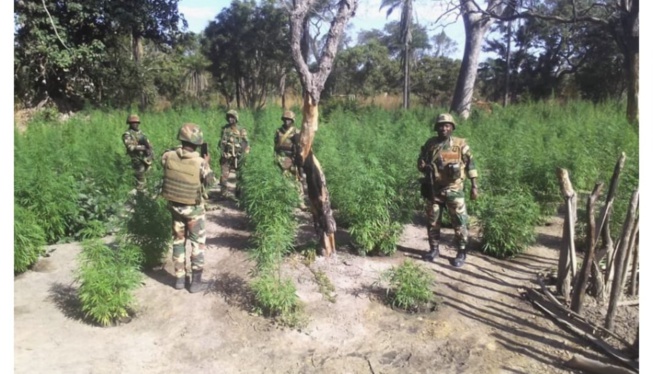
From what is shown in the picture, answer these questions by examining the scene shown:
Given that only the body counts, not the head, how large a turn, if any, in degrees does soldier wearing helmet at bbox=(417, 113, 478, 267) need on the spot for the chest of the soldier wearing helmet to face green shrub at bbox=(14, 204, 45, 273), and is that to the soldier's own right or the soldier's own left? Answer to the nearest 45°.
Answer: approximately 90° to the soldier's own right

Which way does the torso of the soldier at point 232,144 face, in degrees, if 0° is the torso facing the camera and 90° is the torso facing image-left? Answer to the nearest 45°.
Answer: approximately 0°

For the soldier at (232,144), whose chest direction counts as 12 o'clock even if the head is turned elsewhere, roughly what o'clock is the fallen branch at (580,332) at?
The fallen branch is roughly at 11 o'clock from the soldier.

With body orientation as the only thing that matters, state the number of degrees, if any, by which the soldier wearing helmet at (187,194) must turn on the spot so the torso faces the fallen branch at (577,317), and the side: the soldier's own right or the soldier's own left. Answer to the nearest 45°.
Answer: approximately 90° to the soldier's own right

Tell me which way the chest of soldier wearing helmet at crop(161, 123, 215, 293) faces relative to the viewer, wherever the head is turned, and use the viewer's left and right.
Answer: facing away from the viewer and to the right of the viewer

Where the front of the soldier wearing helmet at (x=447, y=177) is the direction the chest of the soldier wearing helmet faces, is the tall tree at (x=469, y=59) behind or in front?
behind

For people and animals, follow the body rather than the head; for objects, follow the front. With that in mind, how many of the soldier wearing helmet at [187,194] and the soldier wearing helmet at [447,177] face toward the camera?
1

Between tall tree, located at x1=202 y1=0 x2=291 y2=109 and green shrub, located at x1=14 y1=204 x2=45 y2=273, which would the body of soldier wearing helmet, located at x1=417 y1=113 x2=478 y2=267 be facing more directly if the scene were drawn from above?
the green shrub

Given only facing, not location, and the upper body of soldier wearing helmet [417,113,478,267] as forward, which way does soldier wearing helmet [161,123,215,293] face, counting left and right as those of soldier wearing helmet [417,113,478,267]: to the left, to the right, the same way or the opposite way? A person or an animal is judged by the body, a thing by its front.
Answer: the opposite way

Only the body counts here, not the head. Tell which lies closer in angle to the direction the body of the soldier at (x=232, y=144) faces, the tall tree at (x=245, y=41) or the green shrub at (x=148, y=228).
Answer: the green shrub
